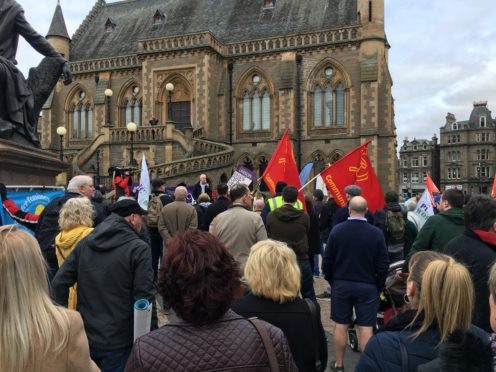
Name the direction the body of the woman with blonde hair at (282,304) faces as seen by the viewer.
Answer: away from the camera

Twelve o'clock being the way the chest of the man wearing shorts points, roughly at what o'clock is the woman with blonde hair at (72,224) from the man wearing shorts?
The woman with blonde hair is roughly at 8 o'clock from the man wearing shorts.

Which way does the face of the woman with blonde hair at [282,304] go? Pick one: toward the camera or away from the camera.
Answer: away from the camera

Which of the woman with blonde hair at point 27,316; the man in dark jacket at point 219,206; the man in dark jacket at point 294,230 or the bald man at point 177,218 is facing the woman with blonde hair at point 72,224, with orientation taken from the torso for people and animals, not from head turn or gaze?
the woman with blonde hair at point 27,316

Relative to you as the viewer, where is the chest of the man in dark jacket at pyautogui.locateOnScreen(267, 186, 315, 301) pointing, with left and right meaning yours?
facing away from the viewer

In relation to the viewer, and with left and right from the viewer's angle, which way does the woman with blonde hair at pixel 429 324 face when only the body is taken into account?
facing away from the viewer and to the left of the viewer

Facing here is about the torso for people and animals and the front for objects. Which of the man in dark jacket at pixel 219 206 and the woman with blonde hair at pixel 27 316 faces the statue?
the woman with blonde hair

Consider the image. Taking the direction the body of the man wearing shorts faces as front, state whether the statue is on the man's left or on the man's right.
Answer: on the man's left

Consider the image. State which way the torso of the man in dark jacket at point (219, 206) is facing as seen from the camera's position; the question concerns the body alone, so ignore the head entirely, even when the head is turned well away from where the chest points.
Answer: away from the camera

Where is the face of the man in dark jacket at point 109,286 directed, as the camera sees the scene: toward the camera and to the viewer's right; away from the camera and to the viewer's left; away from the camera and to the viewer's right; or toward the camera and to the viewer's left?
away from the camera and to the viewer's right

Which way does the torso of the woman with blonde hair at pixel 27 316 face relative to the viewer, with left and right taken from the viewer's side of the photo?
facing away from the viewer

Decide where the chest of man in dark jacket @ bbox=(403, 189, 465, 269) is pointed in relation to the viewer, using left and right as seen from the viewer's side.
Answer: facing away from the viewer and to the left of the viewer

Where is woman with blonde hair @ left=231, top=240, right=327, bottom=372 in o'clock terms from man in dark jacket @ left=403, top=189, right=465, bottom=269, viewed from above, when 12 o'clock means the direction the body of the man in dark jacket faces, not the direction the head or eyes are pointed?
The woman with blonde hair is roughly at 8 o'clock from the man in dark jacket.

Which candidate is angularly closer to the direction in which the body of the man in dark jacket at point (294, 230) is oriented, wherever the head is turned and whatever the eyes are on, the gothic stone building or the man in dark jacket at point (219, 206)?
the gothic stone building
